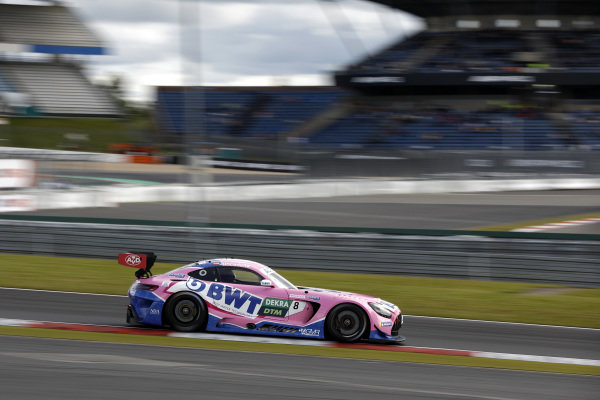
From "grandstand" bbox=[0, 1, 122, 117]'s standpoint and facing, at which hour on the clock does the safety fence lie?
The safety fence is roughly at 1 o'clock from the grandstand.

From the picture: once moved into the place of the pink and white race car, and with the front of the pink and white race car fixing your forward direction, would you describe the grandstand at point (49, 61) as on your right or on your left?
on your left

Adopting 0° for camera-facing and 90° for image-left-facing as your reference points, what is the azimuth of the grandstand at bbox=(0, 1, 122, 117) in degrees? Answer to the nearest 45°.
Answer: approximately 315°

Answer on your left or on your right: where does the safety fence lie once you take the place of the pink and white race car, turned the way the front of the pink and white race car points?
on your left

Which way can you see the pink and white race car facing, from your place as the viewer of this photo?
facing to the right of the viewer

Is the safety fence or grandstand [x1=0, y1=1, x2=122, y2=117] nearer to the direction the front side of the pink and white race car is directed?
the safety fence
